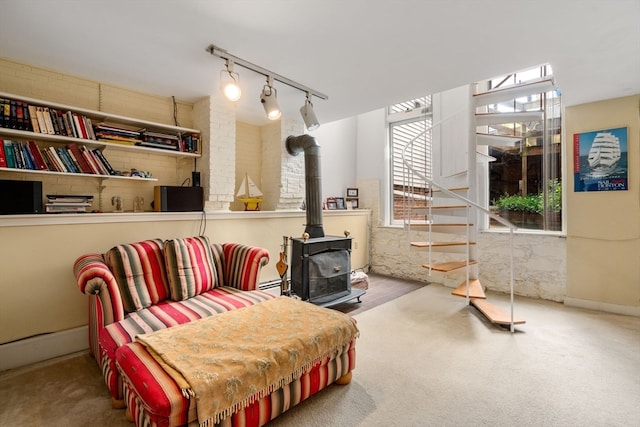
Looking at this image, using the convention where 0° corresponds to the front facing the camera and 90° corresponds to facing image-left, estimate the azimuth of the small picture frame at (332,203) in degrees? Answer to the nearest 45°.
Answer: approximately 0°

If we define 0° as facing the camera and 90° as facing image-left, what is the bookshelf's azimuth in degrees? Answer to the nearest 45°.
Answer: approximately 315°

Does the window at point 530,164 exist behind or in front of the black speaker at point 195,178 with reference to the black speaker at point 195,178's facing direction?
in front

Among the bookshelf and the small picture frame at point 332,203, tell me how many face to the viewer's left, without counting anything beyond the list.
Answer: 0

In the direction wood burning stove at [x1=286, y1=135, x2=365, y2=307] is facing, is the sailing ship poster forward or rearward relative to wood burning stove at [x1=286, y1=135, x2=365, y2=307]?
forward

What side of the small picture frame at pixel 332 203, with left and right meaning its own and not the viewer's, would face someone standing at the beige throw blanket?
front

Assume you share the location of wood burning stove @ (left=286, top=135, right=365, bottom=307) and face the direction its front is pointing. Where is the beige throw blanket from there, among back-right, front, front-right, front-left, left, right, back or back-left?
front-right

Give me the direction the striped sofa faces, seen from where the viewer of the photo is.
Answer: facing the viewer and to the right of the viewer
